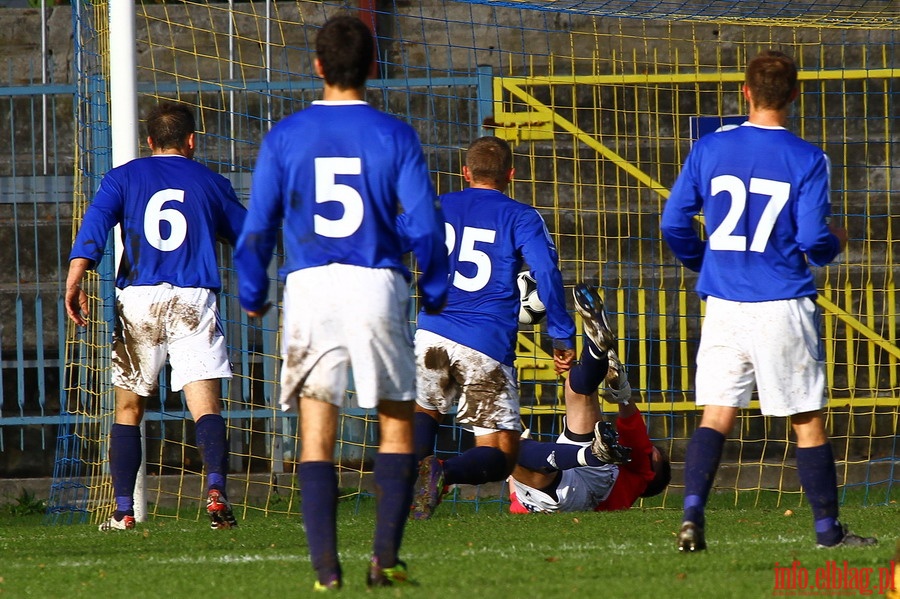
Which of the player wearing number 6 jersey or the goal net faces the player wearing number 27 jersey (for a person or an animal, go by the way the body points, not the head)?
the goal net

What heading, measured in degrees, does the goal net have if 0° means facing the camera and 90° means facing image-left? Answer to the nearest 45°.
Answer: approximately 0°

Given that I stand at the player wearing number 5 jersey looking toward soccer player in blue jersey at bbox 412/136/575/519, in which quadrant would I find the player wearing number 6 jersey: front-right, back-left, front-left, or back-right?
front-left

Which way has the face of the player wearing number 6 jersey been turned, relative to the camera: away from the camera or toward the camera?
away from the camera

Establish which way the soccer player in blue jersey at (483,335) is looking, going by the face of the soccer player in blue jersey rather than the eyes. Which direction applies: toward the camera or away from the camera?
away from the camera

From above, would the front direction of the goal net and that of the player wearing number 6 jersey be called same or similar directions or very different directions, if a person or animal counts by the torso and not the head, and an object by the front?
very different directions

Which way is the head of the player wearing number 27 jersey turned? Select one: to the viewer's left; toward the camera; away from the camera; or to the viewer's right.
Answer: away from the camera

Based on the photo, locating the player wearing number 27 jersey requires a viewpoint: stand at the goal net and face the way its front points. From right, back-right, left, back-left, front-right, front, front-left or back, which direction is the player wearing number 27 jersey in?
front

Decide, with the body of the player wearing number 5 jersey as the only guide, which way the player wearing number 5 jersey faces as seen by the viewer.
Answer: away from the camera

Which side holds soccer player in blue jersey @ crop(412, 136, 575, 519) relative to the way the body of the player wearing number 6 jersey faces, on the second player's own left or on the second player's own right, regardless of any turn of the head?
on the second player's own right

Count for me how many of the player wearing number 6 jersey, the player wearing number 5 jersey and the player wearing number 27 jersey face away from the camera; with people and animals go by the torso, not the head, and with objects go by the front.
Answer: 3

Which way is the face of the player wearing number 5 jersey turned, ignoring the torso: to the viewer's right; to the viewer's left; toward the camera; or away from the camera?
away from the camera

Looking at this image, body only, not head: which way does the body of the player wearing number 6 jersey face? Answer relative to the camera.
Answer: away from the camera

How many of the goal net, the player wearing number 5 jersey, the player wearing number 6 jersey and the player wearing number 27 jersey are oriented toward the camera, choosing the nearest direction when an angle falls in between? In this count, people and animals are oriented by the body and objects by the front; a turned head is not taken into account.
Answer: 1

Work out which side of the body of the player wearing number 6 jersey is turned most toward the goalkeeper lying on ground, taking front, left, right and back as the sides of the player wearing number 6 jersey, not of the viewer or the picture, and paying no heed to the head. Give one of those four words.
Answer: right

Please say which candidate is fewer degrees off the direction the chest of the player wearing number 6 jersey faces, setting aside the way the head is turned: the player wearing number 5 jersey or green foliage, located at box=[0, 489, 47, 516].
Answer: the green foliage
